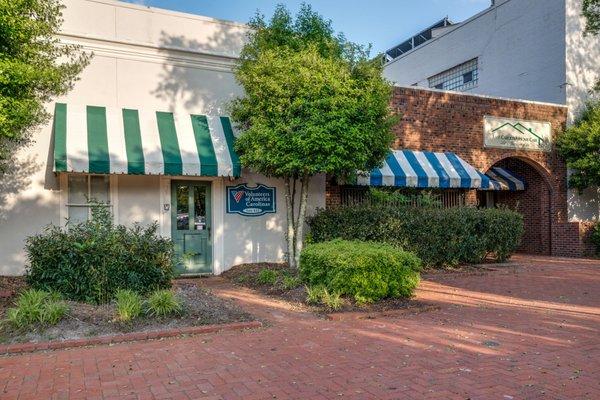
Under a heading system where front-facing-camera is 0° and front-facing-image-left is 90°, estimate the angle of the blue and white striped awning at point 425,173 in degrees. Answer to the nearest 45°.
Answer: approximately 315°

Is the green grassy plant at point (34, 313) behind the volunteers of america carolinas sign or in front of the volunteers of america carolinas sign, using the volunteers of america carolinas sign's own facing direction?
in front

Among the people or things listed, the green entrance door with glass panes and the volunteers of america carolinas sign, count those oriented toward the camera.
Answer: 2

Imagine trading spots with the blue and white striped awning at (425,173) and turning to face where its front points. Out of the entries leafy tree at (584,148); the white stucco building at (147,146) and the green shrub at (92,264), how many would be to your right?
2

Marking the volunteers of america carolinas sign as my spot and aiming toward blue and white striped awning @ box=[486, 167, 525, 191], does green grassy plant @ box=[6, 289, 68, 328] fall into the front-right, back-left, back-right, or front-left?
back-right

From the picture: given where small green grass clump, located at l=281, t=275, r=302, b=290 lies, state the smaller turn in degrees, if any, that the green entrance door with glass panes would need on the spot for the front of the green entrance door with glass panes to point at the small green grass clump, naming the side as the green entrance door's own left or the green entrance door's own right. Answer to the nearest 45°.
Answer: approximately 45° to the green entrance door's own left

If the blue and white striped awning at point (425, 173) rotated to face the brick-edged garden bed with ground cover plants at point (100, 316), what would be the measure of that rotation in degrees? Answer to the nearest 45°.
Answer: approximately 90° to its right

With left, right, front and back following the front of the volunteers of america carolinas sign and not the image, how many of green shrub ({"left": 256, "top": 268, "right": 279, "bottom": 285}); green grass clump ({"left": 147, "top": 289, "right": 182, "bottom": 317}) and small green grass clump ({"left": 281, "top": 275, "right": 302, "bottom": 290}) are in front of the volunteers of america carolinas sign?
3

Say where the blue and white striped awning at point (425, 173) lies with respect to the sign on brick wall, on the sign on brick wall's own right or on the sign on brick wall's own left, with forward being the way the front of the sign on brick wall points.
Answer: on the sign on brick wall's own right

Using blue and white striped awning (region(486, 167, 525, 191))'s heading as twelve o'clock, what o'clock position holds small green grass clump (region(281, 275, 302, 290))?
The small green grass clump is roughly at 2 o'clock from the blue and white striped awning.

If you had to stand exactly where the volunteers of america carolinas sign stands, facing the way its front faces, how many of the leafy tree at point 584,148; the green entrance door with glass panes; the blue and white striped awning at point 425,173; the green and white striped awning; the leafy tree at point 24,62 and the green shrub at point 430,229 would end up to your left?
3

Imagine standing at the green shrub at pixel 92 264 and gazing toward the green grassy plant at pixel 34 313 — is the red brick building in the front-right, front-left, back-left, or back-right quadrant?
back-left

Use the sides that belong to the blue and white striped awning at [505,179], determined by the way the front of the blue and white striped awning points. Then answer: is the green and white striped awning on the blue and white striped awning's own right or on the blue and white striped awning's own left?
on the blue and white striped awning's own right

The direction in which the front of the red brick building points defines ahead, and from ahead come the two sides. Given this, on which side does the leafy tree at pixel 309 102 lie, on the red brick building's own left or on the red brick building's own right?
on the red brick building's own right
